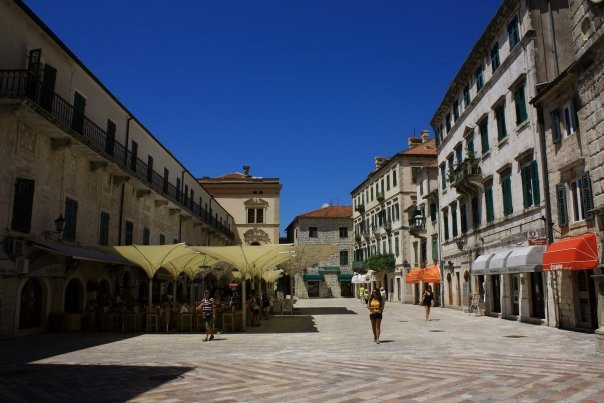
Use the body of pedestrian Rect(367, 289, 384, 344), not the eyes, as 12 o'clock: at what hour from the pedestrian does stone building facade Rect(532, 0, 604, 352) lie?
The stone building facade is roughly at 8 o'clock from the pedestrian.

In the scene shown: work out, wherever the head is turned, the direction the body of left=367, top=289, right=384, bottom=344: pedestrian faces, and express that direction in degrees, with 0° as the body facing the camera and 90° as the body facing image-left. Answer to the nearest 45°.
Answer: approximately 0°

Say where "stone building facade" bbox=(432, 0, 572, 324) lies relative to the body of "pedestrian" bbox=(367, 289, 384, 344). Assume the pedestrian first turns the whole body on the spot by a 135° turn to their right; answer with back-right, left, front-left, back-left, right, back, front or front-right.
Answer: right

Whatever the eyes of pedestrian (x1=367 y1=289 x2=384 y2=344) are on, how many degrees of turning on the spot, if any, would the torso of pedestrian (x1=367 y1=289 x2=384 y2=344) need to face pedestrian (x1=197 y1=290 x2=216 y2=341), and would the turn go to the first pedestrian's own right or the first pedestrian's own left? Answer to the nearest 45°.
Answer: approximately 90° to the first pedestrian's own right

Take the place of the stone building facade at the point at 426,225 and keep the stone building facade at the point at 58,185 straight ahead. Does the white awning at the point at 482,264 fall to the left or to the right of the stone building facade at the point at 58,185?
left

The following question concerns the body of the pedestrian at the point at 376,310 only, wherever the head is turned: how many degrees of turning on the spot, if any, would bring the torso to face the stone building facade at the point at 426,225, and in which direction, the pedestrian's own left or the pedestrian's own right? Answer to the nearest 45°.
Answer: approximately 180°

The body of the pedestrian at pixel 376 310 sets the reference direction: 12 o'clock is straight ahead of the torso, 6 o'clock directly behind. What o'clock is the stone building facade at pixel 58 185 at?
The stone building facade is roughly at 3 o'clock from the pedestrian.

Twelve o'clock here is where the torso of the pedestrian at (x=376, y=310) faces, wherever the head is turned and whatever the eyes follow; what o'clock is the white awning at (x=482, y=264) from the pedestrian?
The white awning is roughly at 7 o'clock from the pedestrian.

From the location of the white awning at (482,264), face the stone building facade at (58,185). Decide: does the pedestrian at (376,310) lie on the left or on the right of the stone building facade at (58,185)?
left
